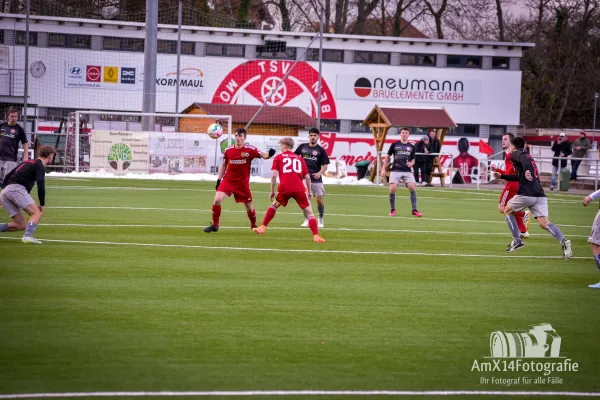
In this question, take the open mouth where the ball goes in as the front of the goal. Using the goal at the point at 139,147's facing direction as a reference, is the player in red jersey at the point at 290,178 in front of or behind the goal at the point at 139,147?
in front

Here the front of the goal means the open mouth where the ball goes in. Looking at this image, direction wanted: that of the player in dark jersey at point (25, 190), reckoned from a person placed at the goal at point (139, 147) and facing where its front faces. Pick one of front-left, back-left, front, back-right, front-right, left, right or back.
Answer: front

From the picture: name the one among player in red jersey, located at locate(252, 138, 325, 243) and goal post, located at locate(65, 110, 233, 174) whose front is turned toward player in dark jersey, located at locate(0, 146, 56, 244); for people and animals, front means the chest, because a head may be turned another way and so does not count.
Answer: the goal post

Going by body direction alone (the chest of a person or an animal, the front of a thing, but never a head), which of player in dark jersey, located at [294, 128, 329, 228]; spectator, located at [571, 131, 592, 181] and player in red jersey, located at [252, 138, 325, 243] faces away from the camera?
the player in red jersey

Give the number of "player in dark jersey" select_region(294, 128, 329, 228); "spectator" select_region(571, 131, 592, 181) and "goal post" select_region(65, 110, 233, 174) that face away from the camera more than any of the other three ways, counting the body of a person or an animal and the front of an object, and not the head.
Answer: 0

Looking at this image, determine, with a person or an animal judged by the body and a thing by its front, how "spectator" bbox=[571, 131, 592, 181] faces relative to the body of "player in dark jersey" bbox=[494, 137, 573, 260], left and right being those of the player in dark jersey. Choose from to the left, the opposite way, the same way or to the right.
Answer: to the left

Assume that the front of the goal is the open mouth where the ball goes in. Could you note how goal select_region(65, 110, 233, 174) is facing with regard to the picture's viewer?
facing the viewer

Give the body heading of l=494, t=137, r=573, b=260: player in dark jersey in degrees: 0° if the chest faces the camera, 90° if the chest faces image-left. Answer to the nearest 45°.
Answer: approximately 135°

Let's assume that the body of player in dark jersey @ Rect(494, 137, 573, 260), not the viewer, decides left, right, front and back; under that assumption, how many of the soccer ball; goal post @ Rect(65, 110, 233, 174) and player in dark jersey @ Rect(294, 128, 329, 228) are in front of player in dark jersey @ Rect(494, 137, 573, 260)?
3

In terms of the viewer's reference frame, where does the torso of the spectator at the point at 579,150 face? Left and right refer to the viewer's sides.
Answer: facing the viewer and to the left of the viewer

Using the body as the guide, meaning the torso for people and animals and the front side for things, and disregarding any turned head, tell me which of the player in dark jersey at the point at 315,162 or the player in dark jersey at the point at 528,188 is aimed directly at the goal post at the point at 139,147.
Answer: the player in dark jersey at the point at 528,188

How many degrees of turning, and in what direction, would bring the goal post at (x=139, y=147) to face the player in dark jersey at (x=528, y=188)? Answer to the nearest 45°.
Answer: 0° — it already faces them

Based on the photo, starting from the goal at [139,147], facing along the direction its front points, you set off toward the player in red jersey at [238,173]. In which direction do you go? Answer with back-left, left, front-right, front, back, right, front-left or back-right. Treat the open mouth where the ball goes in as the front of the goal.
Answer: front

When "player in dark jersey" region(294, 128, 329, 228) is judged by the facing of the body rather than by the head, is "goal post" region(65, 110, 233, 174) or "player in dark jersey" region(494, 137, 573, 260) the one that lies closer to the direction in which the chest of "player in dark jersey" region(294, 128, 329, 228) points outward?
the player in dark jersey

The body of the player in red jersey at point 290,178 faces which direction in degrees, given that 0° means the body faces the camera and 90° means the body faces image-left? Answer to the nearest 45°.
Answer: approximately 180°

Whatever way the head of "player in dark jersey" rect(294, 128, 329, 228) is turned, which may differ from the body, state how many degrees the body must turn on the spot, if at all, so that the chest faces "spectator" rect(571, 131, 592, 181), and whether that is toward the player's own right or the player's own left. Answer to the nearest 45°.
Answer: approximately 135° to the player's own left
